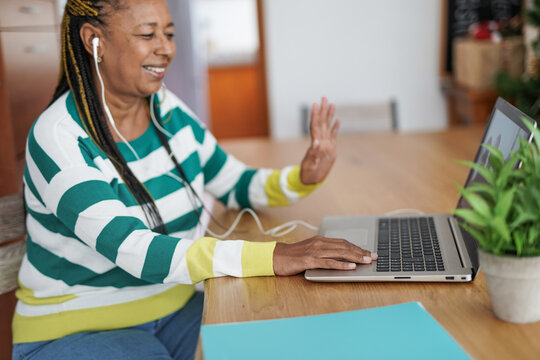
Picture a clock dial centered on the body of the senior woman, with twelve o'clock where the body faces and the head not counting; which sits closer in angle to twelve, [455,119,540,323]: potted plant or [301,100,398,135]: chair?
the potted plant

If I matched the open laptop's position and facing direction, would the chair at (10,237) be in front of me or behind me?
in front

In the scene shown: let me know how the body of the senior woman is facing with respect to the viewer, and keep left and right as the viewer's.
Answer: facing the viewer and to the right of the viewer

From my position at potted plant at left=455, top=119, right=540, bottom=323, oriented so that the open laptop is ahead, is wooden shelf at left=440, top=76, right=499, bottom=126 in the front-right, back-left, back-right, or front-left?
front-right

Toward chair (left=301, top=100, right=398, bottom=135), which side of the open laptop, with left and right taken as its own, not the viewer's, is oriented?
right

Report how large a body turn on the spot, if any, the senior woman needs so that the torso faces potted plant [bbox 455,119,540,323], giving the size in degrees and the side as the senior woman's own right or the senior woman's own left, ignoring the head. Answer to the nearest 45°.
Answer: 0° — they already face it

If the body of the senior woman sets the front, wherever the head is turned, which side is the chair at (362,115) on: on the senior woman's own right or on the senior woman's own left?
on the senior woman's own left

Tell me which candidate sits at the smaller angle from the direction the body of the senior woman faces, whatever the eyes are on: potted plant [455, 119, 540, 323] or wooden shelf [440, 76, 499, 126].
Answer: the potted plant

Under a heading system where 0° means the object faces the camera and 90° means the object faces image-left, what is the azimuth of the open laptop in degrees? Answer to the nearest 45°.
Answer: approximately 90°

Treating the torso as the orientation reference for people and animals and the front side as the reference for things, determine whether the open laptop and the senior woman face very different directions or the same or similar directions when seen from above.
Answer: very different directions

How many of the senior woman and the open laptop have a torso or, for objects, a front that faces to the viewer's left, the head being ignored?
1

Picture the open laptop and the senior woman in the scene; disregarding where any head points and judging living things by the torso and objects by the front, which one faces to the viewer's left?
the open laptop

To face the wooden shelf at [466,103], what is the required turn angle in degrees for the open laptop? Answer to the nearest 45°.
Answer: approximately 90° to its right
